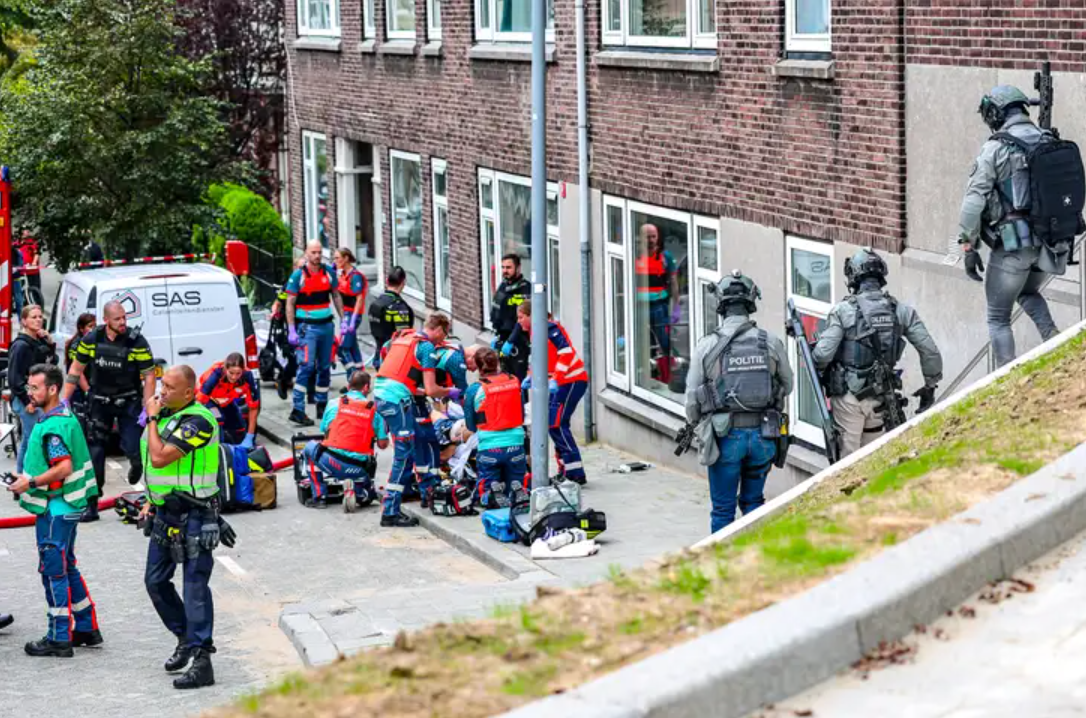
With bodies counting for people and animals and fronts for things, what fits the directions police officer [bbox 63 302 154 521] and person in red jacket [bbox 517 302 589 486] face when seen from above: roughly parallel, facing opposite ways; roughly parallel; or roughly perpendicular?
roughly perpendicular

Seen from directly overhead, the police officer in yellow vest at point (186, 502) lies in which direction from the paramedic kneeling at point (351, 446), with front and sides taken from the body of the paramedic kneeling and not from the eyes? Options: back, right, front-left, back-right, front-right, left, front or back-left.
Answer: back

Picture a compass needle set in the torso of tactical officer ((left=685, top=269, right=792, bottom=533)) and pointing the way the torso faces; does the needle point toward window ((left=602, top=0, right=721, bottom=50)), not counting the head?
yes

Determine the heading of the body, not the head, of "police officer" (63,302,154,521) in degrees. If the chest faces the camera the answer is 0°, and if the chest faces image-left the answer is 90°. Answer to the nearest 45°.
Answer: approximately 0°

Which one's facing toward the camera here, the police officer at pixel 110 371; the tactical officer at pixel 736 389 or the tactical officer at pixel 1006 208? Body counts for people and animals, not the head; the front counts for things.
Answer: the police officer

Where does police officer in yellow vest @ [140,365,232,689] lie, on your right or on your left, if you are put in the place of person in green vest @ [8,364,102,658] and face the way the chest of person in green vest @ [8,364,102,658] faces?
on your left

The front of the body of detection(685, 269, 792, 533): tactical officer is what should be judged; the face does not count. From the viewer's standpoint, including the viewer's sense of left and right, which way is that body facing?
facing away from the viewer

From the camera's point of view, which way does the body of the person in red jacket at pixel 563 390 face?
to the viewer's left

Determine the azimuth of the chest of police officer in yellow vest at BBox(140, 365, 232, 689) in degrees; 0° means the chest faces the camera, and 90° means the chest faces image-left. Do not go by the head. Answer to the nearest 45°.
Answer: approximately 45°

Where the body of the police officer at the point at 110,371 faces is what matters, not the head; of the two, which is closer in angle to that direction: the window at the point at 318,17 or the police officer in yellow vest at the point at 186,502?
the police officer in yellow vest

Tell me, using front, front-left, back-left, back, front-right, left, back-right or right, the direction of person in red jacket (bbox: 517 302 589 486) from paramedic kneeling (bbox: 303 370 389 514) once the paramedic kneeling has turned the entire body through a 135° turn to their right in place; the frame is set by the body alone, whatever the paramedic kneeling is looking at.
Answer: front-left

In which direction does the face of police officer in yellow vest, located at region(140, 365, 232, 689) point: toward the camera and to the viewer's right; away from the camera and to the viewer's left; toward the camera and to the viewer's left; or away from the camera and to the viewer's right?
toward the camera and to the viewer's left

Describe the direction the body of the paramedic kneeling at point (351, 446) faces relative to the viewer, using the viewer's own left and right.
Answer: facing away from the viewer

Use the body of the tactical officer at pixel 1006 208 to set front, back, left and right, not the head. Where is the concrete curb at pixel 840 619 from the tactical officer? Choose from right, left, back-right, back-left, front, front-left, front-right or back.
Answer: back-left

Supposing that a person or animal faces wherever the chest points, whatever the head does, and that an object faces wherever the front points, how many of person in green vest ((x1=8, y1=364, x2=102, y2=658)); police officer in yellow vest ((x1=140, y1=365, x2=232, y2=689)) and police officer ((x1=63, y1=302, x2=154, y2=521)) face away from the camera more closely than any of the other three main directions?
0
